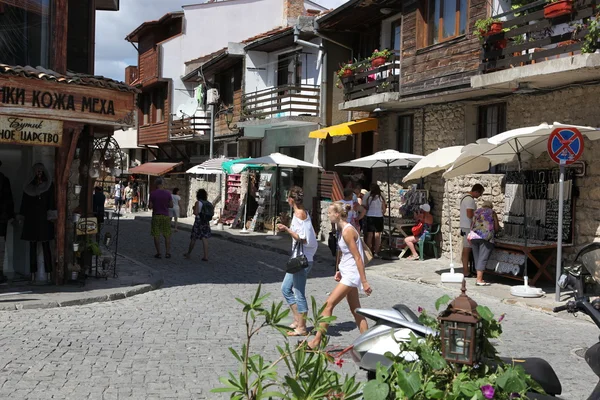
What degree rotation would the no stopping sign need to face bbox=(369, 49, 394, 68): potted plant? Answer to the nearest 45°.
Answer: approximately 135° to its right

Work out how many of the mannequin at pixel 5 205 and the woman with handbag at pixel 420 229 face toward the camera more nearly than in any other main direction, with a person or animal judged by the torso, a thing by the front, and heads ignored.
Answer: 1

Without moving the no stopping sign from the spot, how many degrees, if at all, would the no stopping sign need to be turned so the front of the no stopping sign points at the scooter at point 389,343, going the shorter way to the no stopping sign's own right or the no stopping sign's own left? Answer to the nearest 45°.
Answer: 0° — it already faces it

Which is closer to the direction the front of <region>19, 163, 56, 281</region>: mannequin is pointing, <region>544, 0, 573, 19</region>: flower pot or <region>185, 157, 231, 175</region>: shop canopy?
the flower pot

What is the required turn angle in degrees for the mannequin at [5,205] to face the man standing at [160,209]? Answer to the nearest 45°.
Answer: approximately 135° to its left

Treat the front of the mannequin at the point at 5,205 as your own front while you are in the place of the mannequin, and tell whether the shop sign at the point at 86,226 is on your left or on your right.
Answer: on your left

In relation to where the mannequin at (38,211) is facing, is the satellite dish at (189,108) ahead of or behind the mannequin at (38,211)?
behind

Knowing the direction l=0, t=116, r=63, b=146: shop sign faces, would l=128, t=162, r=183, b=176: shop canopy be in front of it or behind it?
behind
